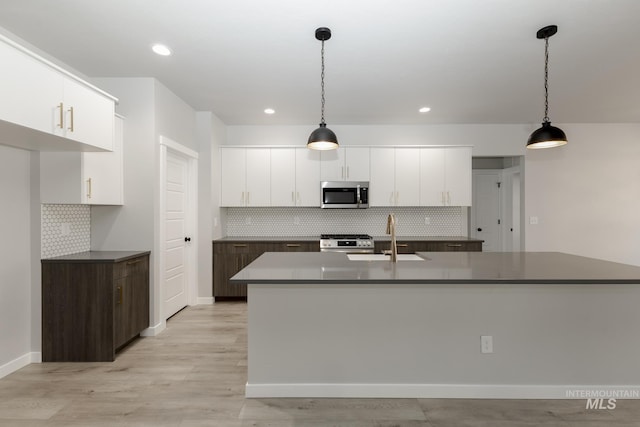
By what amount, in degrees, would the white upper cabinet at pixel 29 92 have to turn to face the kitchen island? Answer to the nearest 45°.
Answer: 0° — it already faces it

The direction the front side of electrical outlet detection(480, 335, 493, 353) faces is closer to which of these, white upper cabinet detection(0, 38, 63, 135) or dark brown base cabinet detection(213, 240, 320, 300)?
the white upper cabinet

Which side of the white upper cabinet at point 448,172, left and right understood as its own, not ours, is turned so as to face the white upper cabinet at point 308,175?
right

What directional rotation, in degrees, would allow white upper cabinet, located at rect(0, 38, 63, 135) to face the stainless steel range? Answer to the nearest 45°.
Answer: approximately 45° to its left

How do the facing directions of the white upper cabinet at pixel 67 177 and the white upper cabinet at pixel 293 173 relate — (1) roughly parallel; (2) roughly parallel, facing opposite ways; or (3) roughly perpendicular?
roughly perpendicular

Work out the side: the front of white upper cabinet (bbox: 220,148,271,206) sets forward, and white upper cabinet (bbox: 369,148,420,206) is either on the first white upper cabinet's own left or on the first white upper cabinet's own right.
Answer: on the first white upper cabinet's own left
